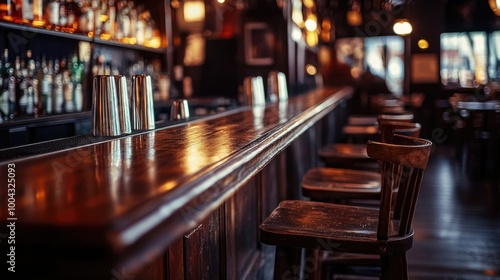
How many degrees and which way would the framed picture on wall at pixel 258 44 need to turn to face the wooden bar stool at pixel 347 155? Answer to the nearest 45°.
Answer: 0° — it already faces it

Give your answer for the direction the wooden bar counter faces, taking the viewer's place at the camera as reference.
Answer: facing the viewer and to the right of the viewer

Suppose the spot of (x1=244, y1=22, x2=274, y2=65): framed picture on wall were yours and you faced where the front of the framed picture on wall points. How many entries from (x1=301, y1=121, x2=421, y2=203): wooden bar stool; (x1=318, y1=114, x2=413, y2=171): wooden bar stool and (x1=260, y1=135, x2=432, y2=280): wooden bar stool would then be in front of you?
3

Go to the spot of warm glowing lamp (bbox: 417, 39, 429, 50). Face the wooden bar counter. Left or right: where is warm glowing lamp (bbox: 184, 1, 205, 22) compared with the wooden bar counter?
right

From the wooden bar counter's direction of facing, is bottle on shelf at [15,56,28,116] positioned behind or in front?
behind

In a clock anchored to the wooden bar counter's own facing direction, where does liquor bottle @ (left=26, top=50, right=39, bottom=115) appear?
The liquor bottle is roughly at 7 o'clock from the wooden bar counter.

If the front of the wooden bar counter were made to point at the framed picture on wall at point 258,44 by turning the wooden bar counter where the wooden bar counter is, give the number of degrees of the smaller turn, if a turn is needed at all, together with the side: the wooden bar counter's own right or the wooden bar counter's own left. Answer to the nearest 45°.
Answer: approximately 135° to the wooden bar counter's own left

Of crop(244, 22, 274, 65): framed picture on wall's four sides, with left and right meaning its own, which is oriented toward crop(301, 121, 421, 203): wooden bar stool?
front

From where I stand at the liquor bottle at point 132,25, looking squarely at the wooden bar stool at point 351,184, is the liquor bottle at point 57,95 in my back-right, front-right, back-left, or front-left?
front-right

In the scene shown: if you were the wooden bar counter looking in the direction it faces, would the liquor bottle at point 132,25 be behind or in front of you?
behind
